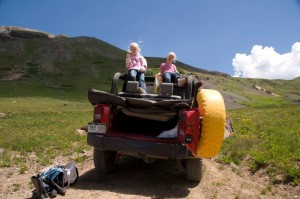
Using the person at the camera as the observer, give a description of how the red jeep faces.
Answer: facing away from the viewer
